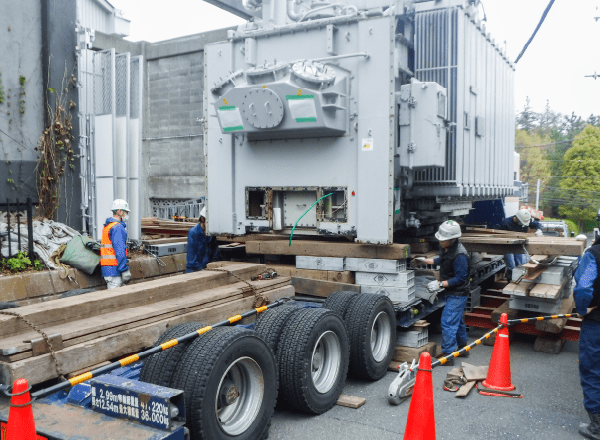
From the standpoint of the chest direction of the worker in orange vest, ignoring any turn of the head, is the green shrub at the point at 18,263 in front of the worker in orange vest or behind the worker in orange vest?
behind

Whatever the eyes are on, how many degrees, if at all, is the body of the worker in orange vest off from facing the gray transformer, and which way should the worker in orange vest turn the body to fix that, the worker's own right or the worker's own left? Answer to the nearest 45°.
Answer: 0° — they already face it

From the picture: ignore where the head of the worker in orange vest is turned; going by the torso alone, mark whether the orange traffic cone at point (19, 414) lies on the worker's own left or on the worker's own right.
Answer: on the worker's own right

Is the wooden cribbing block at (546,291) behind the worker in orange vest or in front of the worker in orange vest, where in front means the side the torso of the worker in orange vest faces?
in front

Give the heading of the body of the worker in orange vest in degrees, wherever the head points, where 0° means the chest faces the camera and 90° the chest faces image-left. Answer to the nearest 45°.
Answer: approximately 270°
